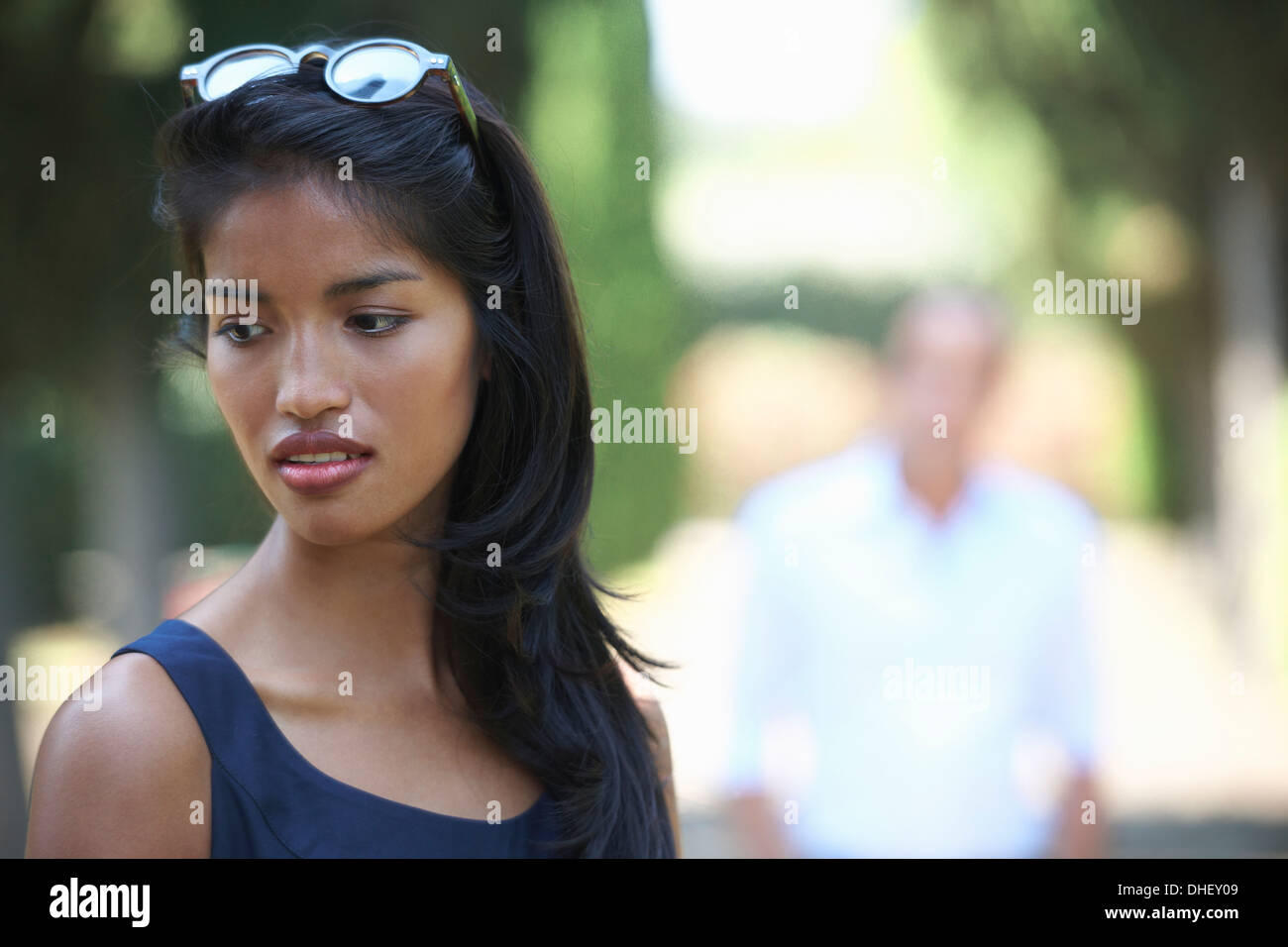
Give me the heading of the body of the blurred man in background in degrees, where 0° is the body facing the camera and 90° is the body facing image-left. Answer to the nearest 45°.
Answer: approximately 0°
